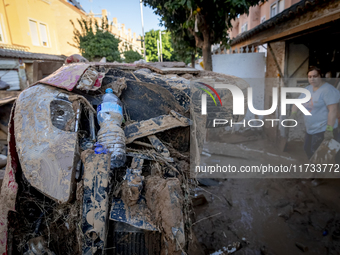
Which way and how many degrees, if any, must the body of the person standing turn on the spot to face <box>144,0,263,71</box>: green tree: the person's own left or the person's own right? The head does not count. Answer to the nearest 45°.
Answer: approximately 90° to the person's own right

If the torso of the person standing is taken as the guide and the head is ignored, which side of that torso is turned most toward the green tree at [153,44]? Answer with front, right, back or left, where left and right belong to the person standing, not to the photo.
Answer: right

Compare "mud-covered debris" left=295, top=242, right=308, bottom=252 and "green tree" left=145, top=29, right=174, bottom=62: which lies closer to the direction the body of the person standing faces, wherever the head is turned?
the mud-covered debris

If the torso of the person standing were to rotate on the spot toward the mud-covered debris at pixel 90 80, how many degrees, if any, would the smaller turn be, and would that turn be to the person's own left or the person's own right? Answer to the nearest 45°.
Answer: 0° — they already face it

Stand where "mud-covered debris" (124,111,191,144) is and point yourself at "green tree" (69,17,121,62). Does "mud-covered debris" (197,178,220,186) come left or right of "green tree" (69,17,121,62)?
right

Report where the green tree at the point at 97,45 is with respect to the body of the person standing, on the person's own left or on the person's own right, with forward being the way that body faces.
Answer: on the person's own right

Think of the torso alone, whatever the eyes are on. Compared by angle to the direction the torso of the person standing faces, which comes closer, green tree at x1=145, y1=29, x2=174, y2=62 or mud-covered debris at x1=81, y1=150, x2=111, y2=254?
the mud-covered debris

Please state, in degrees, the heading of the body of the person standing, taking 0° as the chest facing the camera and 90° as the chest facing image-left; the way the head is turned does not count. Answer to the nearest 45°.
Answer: approximately 45°

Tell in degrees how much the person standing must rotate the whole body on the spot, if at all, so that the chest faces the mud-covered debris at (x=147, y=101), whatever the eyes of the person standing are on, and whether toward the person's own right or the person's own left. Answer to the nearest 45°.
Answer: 0° — they already face it

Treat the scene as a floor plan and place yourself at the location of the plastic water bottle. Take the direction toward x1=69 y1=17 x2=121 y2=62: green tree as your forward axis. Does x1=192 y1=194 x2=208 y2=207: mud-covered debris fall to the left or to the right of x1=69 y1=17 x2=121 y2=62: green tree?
right

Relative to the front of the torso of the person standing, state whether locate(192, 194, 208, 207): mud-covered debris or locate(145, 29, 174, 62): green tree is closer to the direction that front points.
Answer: the mud-covered debris
